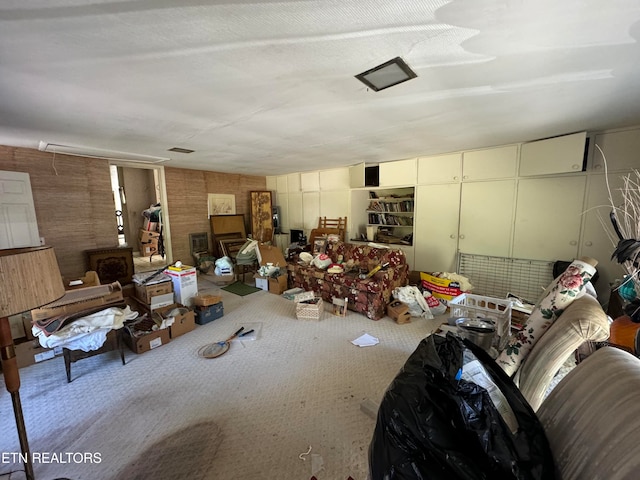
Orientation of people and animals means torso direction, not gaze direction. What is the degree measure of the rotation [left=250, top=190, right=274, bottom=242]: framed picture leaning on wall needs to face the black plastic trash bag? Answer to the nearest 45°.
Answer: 0° — it already faces it

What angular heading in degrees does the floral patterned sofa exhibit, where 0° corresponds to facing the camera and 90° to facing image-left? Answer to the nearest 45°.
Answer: approximately 45°

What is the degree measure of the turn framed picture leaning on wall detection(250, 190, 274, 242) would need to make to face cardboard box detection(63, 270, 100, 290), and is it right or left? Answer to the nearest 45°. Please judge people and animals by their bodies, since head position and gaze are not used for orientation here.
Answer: approximately 45° to its right

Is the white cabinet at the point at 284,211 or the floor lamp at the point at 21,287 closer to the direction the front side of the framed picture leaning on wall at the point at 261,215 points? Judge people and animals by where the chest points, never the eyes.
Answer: the floor lamp

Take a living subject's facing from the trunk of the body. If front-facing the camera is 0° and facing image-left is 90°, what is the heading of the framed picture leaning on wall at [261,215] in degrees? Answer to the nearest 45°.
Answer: approximately 0°

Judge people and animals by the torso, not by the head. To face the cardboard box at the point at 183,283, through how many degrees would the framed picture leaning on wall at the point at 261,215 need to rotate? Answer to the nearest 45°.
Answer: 0° — it already faces it

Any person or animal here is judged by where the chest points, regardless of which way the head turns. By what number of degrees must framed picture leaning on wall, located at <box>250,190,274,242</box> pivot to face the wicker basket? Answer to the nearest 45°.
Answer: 0° — it already faces it

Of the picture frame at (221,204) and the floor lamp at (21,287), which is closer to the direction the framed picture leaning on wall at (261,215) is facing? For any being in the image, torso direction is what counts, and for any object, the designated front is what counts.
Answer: the floor lamp

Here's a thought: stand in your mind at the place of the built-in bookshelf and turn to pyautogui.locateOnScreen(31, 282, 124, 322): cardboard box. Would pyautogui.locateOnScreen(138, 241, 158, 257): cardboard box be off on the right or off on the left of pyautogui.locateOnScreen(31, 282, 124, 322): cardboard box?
right

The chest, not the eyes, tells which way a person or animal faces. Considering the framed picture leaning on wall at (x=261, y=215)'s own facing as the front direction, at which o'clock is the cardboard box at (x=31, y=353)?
The cardboard box is roughly at 1 o'clock from the framed picture leaning on wall.

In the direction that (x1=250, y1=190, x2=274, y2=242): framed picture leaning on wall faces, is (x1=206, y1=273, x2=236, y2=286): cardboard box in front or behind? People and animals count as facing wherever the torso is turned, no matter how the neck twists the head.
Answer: in front

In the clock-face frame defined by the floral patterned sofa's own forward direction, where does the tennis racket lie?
The tennis racket is roughly at 12 o'clock from the floral patterned sofa.
